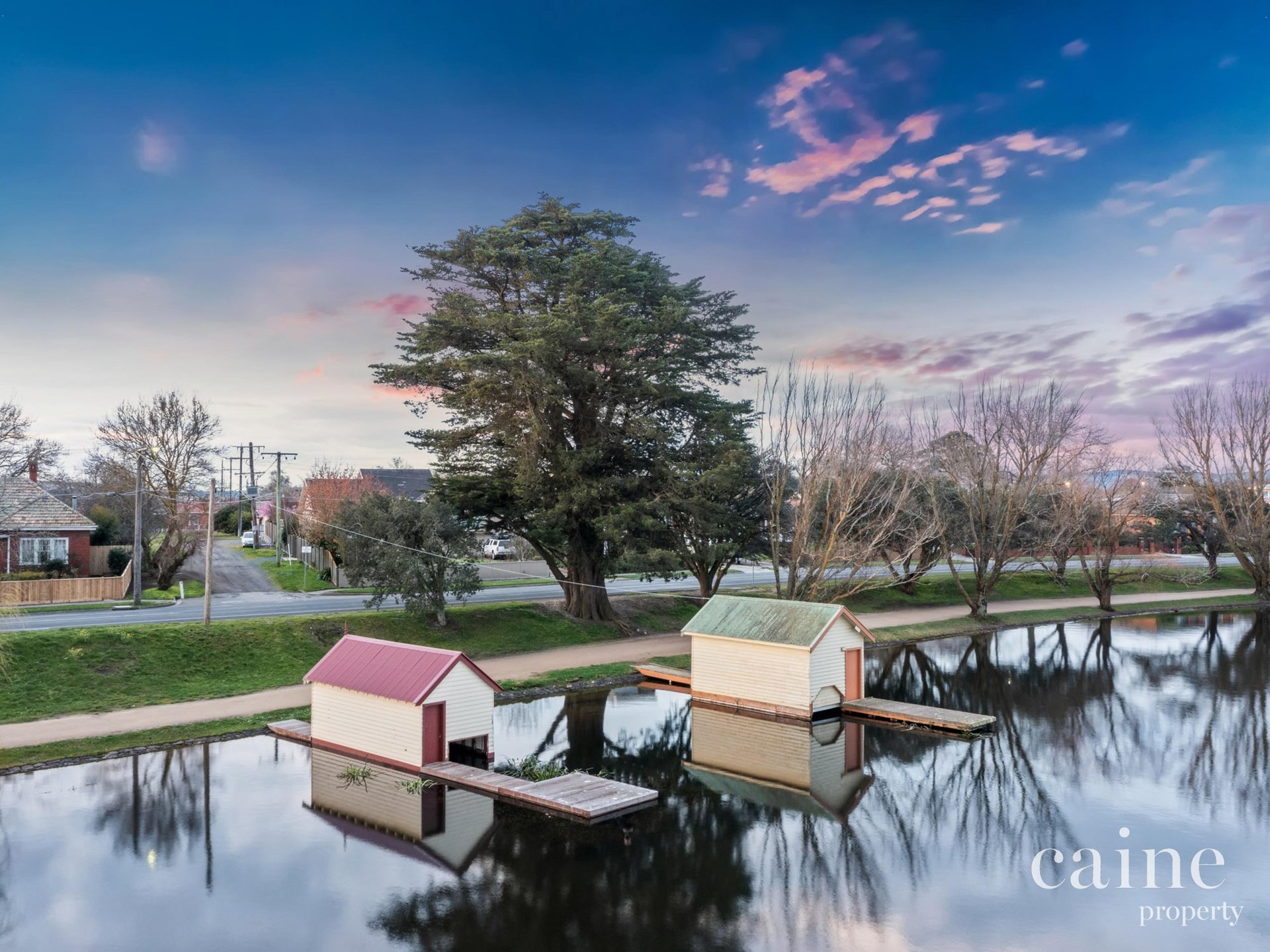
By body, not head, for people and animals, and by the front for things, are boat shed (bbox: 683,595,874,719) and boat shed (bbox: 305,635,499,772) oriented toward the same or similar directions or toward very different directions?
same or similar directions

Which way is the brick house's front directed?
toward the camera

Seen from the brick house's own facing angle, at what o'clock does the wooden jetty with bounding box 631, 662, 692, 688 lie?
The wooden jetty is roughly at 11 o'clock from the brick house.

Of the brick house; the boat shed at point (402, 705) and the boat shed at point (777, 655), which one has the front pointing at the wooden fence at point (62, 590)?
the brick house

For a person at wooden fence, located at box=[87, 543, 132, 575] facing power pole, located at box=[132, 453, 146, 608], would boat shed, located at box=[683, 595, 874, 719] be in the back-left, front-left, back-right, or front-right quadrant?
front-left

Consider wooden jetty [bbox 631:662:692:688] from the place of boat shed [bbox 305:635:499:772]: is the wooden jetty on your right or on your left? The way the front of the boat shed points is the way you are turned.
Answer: on your left

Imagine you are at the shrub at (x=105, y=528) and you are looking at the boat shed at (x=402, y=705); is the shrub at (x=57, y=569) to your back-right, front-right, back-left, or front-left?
front-right

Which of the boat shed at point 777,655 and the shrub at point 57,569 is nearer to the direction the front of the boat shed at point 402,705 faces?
the boat shed

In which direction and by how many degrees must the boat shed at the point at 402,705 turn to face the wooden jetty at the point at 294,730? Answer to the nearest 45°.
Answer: approximately 180°

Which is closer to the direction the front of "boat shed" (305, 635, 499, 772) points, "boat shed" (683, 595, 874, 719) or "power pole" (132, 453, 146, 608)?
the boat shed

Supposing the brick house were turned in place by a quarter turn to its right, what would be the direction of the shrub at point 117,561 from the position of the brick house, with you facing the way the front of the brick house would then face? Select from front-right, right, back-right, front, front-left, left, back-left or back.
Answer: back

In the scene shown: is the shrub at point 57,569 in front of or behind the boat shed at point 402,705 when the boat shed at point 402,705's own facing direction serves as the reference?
behind

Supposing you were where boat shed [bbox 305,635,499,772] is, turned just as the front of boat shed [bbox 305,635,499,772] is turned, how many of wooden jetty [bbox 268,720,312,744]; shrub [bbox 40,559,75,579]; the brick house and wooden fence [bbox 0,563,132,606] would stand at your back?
4

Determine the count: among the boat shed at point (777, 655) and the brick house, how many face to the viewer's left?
0

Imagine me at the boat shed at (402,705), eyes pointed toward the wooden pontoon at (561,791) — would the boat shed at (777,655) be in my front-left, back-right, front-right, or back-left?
front-left

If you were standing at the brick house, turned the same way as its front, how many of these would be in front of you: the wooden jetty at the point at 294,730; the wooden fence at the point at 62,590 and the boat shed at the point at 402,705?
3

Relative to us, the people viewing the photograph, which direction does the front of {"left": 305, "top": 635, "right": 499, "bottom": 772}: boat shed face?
facing the viewer and to the right of the viewer

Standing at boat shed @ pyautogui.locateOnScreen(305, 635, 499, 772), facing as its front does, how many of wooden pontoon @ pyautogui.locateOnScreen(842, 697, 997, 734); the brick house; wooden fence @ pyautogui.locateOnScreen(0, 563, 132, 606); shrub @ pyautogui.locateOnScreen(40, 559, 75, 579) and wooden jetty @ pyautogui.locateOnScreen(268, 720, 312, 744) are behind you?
4
